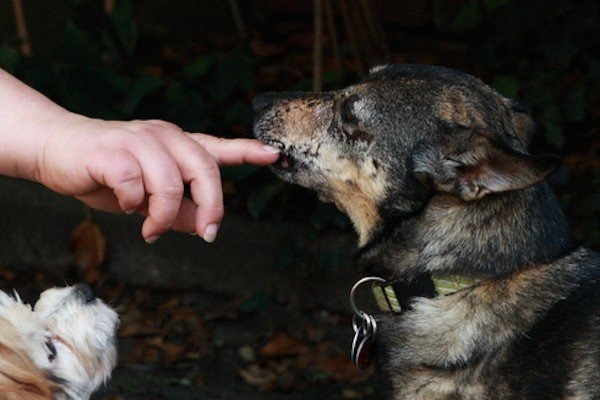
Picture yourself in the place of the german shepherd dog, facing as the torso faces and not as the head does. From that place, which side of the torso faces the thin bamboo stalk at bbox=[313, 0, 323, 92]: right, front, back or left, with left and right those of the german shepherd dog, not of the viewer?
right

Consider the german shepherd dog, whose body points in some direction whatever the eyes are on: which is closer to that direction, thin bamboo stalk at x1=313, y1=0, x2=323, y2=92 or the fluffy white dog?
the fluffy white dog

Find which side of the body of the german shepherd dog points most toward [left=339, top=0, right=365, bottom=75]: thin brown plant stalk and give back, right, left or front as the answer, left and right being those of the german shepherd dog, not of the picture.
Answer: right

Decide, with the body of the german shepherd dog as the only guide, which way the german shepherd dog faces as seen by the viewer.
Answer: to the viewer's left
